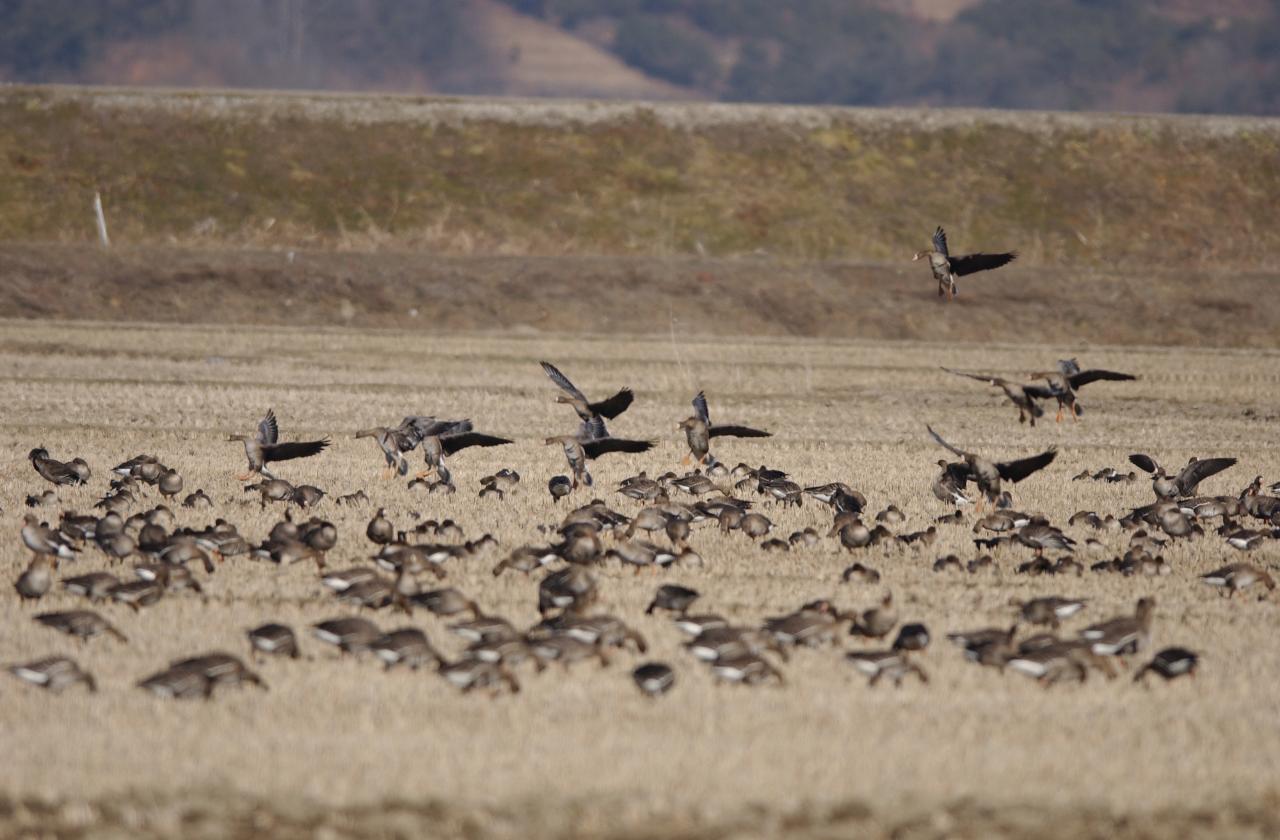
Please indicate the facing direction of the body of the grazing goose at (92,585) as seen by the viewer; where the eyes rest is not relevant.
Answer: to the viewer's right

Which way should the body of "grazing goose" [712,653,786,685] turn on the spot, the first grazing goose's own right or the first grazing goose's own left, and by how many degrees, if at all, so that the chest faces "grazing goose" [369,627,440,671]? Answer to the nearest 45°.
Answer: approximately 180°

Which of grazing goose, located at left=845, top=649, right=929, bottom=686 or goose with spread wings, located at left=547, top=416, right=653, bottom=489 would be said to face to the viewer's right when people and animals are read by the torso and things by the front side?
the grazing goose

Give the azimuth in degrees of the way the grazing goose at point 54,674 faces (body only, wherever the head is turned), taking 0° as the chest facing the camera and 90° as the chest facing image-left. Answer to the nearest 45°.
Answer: approximately 270°

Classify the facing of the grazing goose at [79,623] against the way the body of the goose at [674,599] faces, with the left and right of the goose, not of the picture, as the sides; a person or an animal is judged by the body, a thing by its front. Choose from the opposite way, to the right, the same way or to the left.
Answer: the opposite way

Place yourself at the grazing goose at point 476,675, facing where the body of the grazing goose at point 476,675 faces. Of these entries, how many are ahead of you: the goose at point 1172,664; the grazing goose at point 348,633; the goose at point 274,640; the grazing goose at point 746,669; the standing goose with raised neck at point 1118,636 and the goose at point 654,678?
4

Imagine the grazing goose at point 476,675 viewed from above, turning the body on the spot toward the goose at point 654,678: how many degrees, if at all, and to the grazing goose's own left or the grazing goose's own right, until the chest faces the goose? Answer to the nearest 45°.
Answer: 0° — it already faces it

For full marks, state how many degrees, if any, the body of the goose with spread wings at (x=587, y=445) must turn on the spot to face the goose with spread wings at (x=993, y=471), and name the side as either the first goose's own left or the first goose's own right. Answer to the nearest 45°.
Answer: approximately 180°

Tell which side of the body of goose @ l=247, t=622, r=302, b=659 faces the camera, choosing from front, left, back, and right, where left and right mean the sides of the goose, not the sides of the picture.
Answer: right
